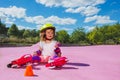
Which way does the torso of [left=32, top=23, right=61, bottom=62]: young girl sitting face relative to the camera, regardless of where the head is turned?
toward the camera
